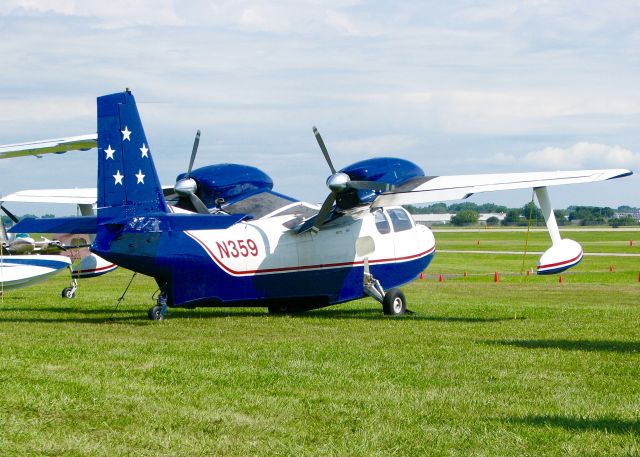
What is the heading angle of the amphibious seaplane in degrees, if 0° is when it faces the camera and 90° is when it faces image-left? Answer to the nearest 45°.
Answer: approximately 225°
